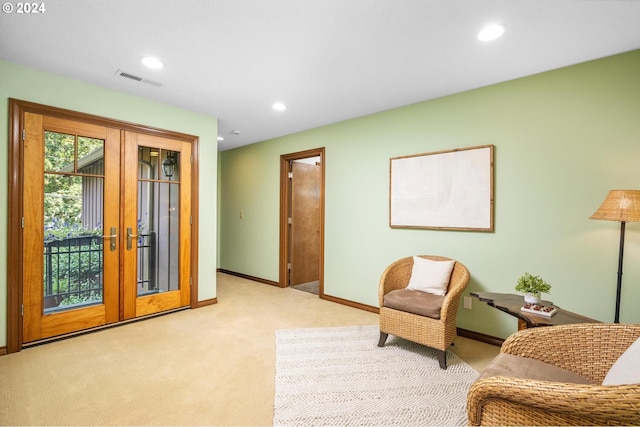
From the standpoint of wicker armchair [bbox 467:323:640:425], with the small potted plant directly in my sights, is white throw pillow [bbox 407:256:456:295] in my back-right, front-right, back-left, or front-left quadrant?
front-left

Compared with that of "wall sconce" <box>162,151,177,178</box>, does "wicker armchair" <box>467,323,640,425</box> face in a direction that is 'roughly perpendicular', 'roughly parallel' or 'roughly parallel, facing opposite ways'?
roughly perpendicular

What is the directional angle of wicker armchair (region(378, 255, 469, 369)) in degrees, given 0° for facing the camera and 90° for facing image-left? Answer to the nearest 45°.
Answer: approximately 45°

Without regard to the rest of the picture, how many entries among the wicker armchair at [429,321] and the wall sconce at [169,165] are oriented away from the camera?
0

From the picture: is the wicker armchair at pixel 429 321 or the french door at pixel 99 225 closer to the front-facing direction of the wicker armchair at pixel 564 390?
the french door

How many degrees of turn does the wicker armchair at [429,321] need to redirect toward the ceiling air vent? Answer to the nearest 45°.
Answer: approximately 45° to its right

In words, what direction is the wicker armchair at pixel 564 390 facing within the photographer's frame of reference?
facing to the left of the viewer

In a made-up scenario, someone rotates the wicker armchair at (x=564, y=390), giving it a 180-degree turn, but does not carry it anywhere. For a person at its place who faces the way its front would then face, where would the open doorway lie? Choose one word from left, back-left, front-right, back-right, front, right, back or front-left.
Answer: back-left

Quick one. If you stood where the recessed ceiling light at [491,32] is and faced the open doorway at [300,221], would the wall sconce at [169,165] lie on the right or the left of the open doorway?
left

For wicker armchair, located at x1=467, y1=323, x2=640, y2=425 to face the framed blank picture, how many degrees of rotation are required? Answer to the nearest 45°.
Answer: approximately 45° to its right

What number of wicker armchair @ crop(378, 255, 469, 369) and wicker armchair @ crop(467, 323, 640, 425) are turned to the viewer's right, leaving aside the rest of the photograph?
0

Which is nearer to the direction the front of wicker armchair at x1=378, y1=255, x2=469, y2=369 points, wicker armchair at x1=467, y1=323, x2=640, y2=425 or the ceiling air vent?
the ceiling air vent

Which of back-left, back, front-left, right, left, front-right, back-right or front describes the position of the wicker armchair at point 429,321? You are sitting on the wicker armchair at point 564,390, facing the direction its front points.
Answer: front-right

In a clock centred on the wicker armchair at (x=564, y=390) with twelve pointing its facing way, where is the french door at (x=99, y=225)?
The french door is roughly at 12 o'clock from the wicker armchair.

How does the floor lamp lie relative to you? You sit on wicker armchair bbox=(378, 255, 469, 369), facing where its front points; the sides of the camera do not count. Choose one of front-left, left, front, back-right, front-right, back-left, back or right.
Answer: back-left

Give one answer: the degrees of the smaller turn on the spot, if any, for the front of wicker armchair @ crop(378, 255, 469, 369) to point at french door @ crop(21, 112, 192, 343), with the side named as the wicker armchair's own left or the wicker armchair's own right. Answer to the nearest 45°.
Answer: approximately 45° to the wicker armchair's own right

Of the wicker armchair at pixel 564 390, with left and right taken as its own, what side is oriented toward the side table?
right

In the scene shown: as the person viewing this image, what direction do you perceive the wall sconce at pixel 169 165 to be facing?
facing the viewer and to the left of the viewer
